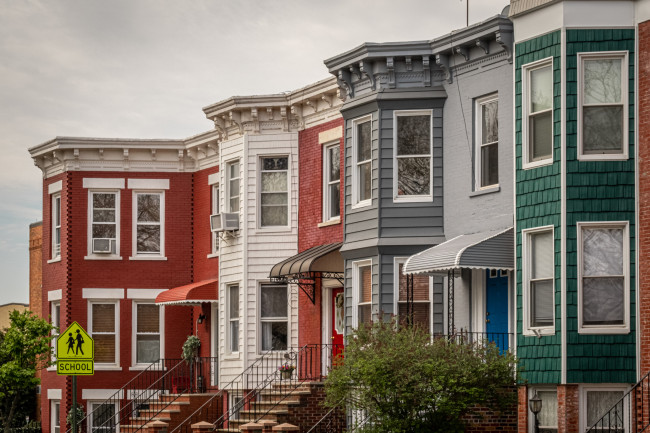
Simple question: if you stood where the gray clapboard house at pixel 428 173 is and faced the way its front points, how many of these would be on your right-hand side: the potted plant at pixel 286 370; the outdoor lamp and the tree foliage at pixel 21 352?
2

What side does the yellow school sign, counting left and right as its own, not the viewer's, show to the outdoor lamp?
left

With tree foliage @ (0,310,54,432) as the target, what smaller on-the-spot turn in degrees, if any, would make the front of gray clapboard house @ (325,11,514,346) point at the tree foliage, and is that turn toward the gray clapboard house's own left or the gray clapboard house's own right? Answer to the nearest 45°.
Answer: approximately 90° to the gray clapboard house's own right

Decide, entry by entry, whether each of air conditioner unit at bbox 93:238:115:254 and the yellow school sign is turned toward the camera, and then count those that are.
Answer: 2
